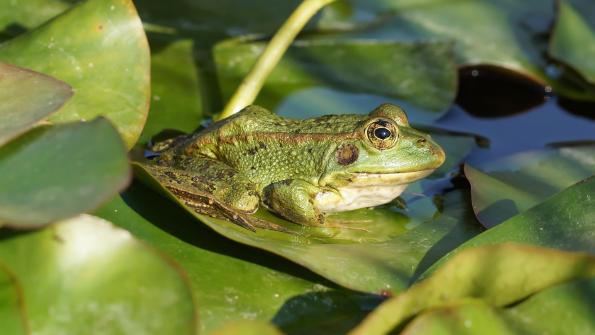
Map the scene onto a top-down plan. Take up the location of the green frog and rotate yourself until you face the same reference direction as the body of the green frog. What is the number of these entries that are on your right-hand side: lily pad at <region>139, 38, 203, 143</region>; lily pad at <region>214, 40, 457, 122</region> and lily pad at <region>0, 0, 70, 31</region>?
0

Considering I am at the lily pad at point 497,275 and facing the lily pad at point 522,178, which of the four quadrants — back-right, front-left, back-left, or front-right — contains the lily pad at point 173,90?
front-left

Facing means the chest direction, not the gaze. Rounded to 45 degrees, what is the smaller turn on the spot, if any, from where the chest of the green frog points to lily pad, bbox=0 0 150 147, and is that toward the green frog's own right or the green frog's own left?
approximately 180°

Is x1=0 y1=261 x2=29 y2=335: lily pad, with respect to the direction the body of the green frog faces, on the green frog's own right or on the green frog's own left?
on the green frog's own right

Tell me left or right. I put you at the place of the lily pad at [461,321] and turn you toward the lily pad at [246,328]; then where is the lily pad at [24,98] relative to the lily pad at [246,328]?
right

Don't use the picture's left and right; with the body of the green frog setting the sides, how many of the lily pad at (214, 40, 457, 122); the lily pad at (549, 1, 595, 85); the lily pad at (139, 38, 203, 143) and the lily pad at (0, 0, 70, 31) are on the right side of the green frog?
0

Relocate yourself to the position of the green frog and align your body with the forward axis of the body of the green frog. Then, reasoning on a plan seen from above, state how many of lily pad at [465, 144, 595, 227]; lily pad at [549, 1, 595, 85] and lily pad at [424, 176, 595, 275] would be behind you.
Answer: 0

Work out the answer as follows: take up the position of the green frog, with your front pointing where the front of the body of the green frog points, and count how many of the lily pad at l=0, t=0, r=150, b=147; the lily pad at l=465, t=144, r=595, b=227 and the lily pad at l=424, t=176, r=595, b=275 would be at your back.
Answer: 1

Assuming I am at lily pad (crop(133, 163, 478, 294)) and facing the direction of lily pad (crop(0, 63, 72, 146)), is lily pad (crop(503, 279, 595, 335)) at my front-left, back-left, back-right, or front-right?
back-left

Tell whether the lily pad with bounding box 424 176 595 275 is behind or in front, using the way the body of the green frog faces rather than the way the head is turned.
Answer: in front

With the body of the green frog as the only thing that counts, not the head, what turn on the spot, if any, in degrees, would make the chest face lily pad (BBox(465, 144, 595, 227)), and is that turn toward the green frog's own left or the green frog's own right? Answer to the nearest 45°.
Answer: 0° — it already faces it

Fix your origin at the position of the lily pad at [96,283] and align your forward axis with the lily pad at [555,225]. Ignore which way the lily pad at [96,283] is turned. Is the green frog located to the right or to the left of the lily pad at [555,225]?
left

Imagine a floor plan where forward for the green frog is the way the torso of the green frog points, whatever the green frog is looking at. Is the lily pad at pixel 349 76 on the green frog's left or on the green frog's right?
on the green frog's left

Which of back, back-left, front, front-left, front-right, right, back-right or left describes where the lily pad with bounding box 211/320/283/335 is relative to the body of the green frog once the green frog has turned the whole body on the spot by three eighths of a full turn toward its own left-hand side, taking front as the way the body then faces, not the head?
back-left

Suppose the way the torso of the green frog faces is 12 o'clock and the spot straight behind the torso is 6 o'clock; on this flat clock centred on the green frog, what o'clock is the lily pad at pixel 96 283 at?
The lily pad is roughly at 4 o'clock from the green frog.

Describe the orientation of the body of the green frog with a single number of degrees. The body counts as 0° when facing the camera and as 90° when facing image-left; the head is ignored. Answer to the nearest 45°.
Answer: approximately 270°

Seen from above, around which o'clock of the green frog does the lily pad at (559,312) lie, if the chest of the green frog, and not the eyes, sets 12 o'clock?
The lily pad is roughly at 2 o'clock from the green frog.

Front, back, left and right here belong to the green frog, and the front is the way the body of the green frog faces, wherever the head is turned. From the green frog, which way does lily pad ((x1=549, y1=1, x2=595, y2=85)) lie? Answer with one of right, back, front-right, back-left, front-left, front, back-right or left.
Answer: front-left
